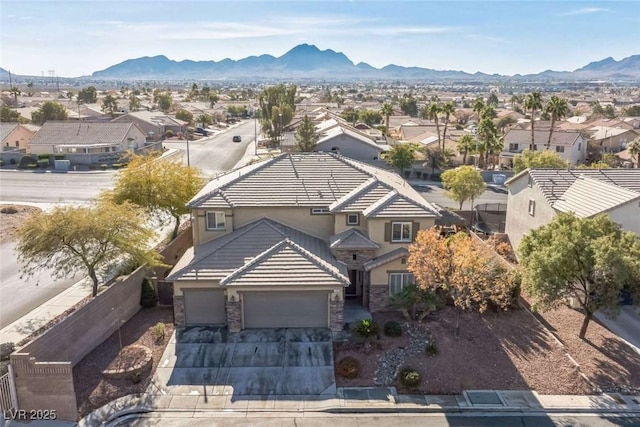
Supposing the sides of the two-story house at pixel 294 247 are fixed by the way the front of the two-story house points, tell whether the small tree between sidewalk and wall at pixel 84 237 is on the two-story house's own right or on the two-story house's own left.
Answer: on the two-story house's own right

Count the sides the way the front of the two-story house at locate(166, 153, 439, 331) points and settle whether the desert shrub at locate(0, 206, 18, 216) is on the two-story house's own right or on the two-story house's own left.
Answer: on the two-story house's own right

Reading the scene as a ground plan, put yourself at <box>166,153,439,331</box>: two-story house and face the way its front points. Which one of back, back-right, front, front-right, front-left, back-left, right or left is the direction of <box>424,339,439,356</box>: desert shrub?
front-left

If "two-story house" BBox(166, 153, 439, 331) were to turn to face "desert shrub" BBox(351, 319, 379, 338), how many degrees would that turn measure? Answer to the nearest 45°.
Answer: approximately 45° to its left

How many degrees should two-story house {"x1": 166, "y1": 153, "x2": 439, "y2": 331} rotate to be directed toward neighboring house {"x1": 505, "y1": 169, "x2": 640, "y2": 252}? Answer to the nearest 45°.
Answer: approximately 90° to its left

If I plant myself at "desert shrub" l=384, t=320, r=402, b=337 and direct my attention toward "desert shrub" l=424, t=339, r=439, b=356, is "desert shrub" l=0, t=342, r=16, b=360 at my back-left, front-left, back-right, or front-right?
back-right

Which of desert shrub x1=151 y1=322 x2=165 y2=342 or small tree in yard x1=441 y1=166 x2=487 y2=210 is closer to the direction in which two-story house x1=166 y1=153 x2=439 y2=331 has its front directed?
the desert shrub

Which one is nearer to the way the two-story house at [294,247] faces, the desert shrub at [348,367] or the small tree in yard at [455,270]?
the desert shrub

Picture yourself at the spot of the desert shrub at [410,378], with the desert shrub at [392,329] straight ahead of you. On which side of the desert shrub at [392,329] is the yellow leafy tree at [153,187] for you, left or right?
left

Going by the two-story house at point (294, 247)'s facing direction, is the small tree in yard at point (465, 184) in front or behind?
behind

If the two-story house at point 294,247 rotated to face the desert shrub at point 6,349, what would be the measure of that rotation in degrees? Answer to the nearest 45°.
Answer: approximately 45° to its right

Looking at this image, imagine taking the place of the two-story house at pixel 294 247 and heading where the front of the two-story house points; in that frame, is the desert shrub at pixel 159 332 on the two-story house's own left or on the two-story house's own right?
on the two-story house's own right

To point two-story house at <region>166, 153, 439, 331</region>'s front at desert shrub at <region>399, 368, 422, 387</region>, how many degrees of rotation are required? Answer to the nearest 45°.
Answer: approximately 45° to its left

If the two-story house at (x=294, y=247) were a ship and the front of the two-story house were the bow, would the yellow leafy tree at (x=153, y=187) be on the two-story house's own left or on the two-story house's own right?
on the two-story house's own right

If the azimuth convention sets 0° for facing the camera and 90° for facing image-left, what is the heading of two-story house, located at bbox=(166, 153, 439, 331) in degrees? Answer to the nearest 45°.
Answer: approximately 0°

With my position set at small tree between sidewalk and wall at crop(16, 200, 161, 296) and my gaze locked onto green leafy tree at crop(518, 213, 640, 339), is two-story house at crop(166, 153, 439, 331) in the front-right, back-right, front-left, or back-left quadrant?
front-left
